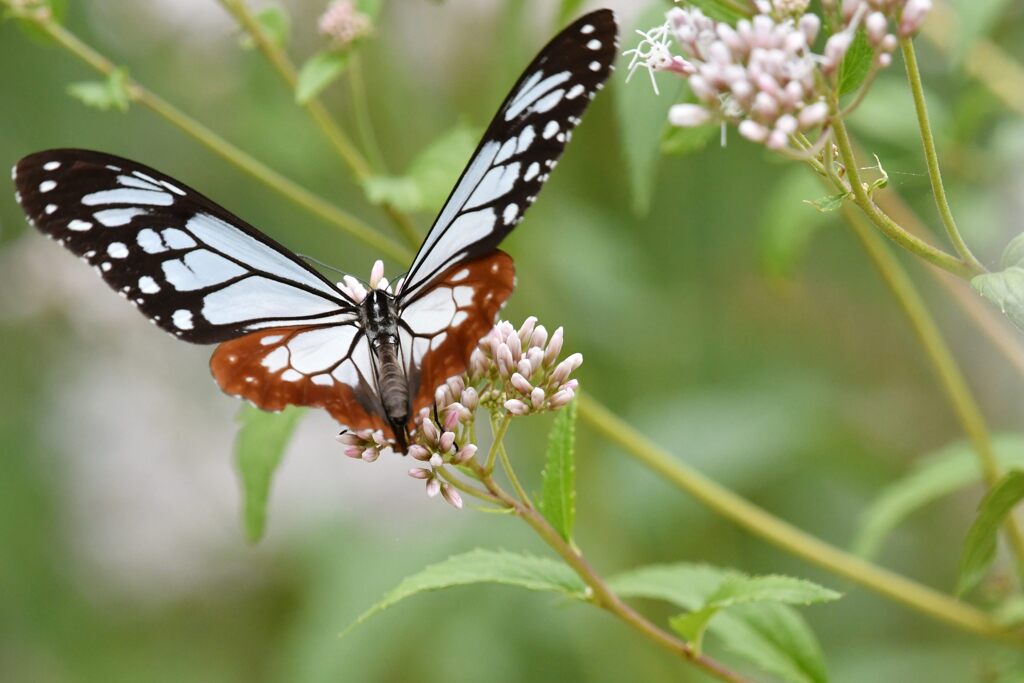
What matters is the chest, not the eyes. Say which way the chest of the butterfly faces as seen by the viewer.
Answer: away from the camera

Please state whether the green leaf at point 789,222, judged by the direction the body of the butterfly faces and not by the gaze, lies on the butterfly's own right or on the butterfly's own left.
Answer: on the butterfly's own right

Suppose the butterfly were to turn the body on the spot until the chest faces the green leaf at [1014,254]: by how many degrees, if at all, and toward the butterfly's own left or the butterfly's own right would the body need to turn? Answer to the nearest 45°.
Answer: approximately 135° to the butterfly's own right
